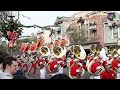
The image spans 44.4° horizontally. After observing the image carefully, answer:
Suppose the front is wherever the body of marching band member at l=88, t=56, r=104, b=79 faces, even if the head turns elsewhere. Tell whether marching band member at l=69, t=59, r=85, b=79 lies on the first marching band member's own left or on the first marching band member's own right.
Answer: on the first marching band member's own right

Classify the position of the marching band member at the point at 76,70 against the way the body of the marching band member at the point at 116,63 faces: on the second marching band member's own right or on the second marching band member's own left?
on the second marching band member's own right
